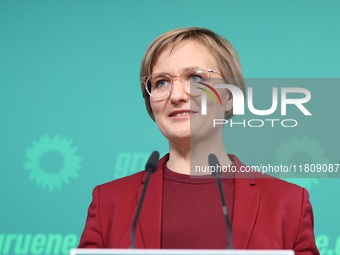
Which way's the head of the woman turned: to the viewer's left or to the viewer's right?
to the viewer's left

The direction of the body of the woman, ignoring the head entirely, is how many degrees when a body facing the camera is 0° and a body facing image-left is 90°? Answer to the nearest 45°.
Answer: approximately 0°
